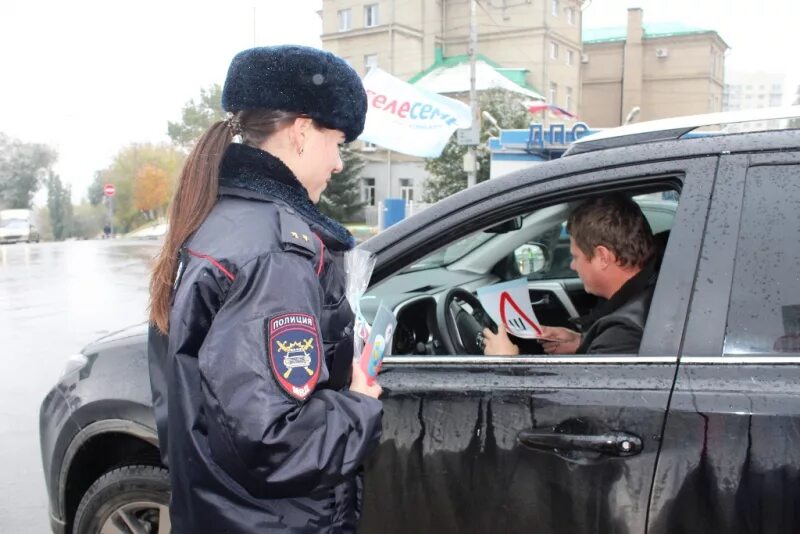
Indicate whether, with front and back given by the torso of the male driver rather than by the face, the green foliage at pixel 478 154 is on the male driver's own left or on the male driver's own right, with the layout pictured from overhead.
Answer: on the male driver's own right

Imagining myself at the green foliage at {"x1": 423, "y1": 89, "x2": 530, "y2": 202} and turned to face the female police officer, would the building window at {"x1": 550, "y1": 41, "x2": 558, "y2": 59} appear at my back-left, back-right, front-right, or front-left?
back-left

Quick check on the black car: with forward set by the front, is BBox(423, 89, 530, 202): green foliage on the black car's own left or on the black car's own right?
on the black car's own right

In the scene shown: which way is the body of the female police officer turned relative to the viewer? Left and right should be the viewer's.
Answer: facing away from the viewer and to the right of the viewer

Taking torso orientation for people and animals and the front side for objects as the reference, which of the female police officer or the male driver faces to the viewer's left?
the male driver

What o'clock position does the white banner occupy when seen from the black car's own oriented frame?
The white banner is roughly at 3 o'clock from the black car.

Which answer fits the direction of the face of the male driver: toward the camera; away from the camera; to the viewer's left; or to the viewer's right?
to the viewer's left

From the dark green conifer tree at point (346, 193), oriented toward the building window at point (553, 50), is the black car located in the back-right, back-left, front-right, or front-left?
back-right

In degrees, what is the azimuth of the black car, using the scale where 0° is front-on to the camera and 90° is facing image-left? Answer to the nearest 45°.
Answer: approximately 90°

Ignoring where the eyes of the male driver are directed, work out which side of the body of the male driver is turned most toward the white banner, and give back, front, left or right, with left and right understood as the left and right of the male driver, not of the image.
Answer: right

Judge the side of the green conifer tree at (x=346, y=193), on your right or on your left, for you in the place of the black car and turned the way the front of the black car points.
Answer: on your right

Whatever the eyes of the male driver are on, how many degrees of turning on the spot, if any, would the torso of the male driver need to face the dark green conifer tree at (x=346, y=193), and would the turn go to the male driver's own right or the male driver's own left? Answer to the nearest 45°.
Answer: approximately 90° to the male driver's own right

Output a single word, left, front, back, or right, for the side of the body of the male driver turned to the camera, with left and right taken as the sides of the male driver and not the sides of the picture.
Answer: left
